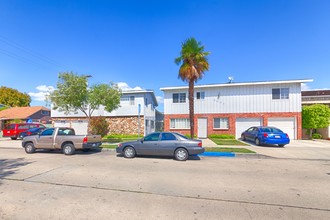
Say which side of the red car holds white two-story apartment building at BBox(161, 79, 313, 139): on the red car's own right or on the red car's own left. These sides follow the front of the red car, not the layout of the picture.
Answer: on the red car's own right

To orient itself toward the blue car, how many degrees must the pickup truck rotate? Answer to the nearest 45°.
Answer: approximately 135° to its right

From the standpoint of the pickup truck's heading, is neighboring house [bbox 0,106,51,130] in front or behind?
in front

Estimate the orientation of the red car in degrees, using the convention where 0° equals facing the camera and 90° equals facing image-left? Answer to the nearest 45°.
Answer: approximately 225°

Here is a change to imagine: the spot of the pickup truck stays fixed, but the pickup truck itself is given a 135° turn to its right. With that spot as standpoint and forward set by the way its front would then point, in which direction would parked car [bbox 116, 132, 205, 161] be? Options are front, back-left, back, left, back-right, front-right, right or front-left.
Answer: front-right

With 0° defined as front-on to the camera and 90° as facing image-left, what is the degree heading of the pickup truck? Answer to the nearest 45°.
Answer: approximately 135°

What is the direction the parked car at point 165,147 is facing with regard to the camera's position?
facing to the left of the viewer

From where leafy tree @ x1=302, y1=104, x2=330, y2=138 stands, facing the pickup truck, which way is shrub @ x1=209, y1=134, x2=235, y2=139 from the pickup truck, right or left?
right
